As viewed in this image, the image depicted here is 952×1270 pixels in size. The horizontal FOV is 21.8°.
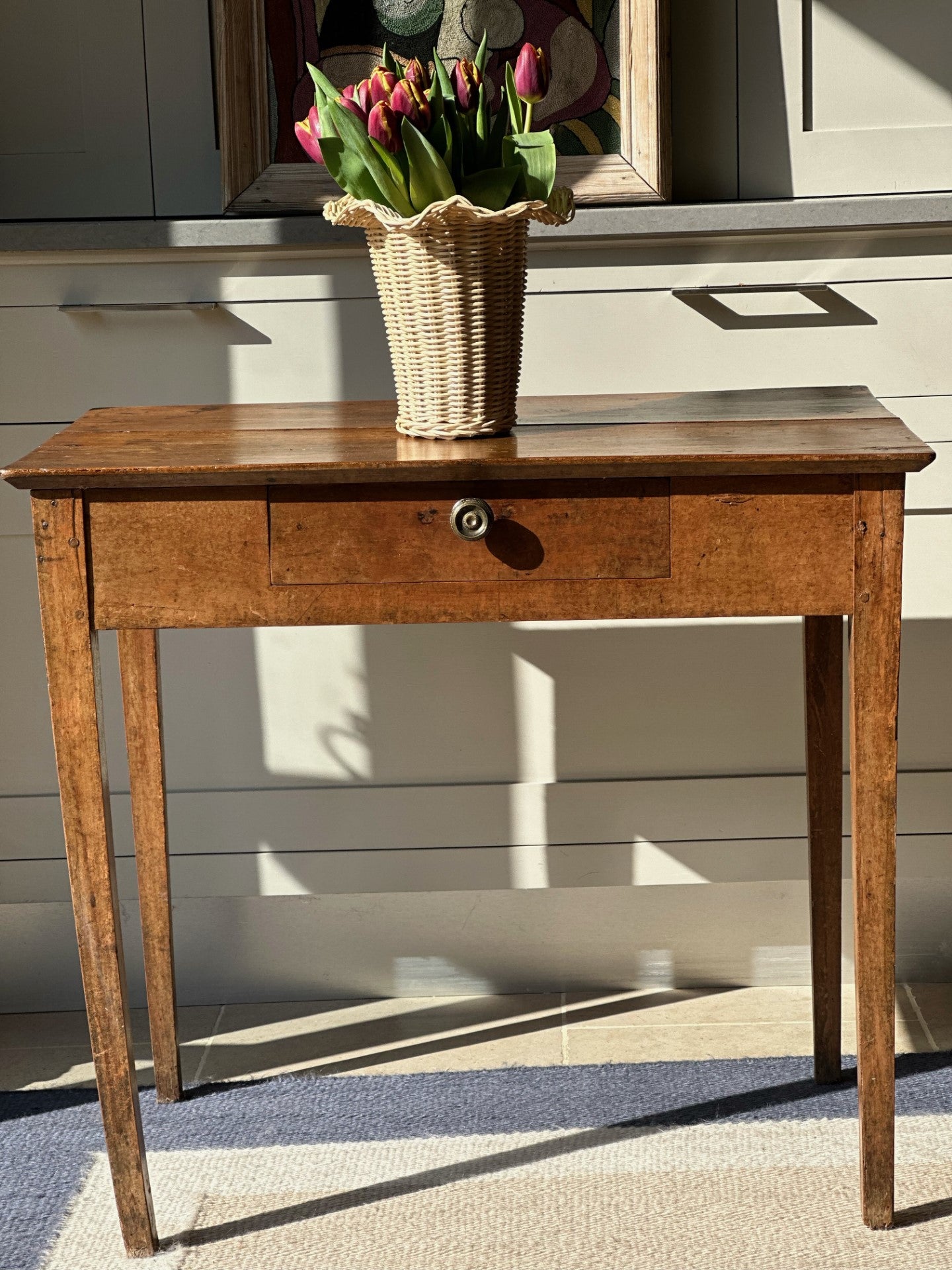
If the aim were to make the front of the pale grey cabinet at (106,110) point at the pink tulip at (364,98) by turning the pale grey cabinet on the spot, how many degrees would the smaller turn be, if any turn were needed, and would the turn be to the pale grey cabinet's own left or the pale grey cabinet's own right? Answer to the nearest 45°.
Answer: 0° — it already faces it

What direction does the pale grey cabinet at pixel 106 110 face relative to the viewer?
toward the camera

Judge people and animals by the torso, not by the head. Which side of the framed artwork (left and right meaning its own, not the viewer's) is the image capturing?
front

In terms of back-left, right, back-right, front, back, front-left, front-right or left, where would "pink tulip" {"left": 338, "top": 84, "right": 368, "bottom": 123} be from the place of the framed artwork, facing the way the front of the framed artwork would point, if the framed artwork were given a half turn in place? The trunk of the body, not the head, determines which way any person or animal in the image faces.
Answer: back

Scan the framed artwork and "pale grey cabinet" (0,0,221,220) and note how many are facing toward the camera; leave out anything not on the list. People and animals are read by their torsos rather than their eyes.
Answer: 2

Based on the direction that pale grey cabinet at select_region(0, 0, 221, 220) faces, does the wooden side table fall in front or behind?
in front

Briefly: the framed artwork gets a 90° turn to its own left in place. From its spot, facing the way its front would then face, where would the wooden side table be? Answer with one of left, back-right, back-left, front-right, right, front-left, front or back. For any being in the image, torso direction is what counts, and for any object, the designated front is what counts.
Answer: right
